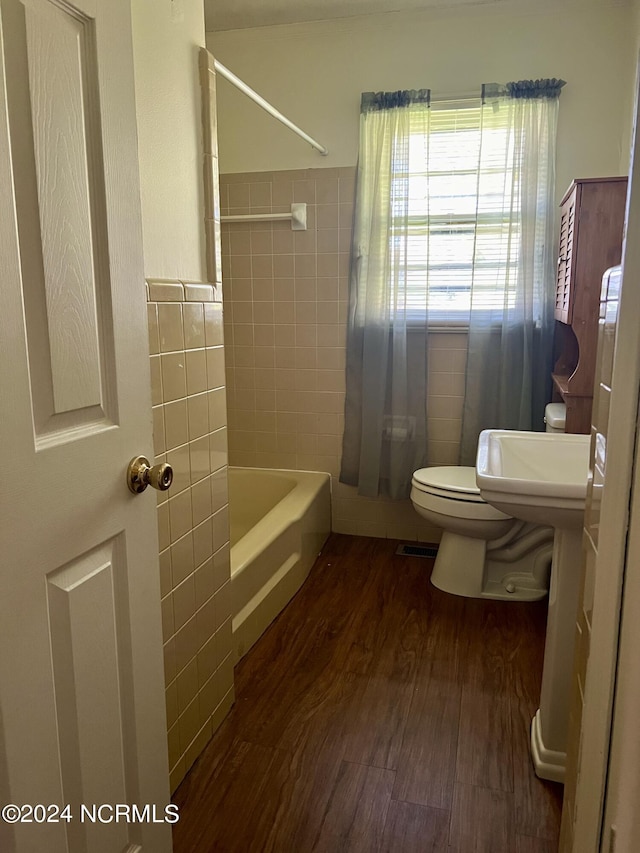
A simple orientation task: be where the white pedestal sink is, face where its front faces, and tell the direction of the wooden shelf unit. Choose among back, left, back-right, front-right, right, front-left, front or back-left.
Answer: right

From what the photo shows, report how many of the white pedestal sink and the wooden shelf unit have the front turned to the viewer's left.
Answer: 2

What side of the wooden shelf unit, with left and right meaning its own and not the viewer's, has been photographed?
left

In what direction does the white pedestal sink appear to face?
to the viewer's left

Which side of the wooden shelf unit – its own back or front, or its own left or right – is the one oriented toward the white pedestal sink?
left

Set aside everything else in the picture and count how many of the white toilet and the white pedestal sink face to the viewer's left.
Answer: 2

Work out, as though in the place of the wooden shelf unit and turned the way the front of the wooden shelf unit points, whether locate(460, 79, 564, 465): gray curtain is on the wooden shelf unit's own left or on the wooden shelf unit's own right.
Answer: on the wooden shelf unit's own right

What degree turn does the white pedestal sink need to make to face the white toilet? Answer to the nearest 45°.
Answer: approximately 90° to its right

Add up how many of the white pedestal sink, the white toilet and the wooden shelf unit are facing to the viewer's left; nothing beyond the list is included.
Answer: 3

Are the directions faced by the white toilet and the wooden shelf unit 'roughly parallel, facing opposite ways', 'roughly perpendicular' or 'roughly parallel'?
roughly parallel

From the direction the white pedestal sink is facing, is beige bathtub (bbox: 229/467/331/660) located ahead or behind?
ahead

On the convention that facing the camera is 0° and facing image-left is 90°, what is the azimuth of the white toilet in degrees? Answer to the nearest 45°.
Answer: approximately 90°

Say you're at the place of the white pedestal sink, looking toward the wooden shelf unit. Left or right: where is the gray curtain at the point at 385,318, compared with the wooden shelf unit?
left
